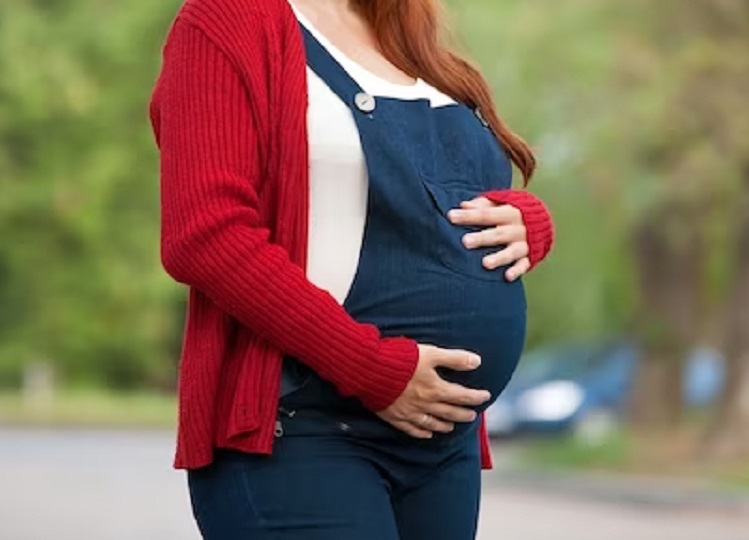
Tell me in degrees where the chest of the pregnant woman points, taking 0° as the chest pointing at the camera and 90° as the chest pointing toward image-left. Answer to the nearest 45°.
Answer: approximately 315°

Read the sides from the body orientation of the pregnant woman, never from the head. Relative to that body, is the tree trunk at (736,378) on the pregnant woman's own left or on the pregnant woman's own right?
on the pregnant woman's own left

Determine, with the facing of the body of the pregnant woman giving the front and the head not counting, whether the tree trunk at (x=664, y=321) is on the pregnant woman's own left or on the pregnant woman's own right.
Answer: on the pregnant woman's own left

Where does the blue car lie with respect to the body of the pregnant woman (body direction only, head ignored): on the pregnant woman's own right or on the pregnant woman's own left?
on the pregnant woman's own left
